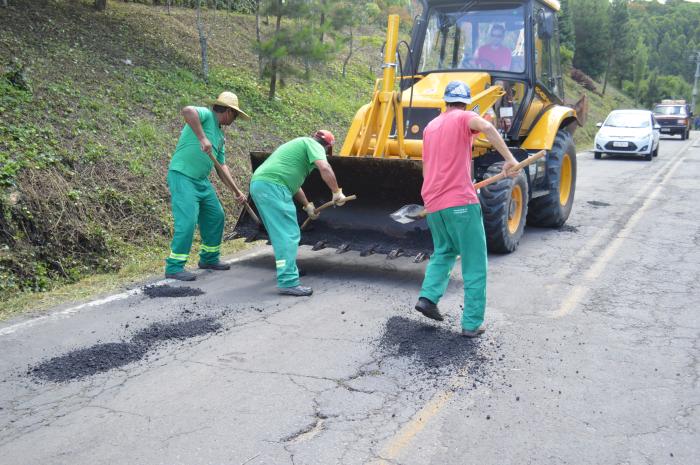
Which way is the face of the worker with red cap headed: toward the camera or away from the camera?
away from the camera

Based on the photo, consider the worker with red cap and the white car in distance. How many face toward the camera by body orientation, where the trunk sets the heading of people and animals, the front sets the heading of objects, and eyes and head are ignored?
1

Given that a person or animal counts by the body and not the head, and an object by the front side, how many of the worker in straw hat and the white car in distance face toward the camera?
1

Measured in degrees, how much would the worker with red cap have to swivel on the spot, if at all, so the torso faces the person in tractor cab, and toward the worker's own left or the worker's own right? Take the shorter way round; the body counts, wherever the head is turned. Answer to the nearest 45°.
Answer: approximately 45° to the worker's own left

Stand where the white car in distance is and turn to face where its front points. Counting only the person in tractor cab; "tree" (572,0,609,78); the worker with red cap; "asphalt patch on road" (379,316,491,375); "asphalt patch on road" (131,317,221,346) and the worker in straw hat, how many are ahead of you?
5

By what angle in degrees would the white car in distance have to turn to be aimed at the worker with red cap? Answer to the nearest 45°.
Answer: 0° — it already faces them

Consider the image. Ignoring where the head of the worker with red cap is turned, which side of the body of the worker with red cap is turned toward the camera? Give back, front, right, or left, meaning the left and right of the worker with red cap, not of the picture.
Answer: right

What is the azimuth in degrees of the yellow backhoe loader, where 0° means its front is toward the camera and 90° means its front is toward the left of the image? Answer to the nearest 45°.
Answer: approximately 45°

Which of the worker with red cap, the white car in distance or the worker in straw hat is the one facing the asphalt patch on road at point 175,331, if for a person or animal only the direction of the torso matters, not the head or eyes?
the white car in distance

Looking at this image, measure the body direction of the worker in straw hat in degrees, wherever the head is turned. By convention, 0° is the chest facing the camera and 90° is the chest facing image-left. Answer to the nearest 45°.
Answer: approximately 270°

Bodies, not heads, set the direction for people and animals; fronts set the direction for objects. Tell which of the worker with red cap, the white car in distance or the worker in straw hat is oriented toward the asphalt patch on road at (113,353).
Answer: the white car in distance
